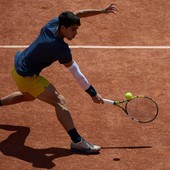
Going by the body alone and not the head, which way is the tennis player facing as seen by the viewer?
to the viewer's right
